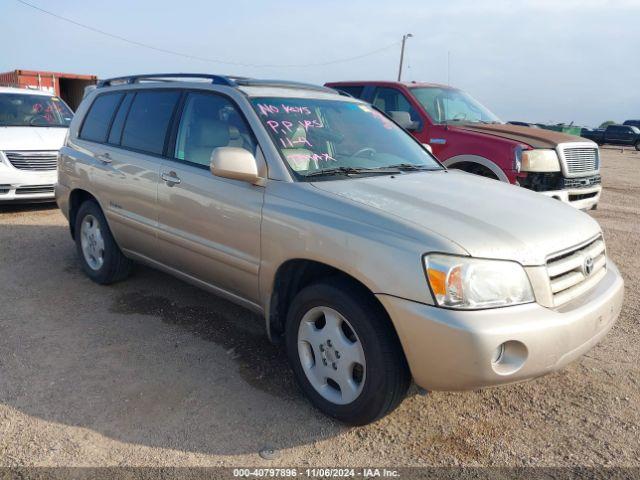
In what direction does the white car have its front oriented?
toward the camera

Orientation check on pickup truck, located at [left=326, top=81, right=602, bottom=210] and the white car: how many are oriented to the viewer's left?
0

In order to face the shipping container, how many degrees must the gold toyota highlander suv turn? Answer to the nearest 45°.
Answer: approximately 180°

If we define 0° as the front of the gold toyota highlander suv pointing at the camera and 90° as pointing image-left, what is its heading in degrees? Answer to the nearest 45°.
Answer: approximately 315°

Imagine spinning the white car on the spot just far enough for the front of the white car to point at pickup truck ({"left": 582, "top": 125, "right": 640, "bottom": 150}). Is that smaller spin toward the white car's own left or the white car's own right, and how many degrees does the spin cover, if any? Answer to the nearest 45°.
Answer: approximately 135° to the white car's own left

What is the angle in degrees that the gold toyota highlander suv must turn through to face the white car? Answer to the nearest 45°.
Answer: approximately 180°

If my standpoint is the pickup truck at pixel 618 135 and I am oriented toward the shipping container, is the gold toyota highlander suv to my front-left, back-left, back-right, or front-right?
front-left

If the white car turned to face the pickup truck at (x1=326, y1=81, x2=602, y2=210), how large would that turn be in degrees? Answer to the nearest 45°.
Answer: approximately 45° to its left

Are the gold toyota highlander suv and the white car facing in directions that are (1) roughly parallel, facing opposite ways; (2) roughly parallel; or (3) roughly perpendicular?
roughly parallel

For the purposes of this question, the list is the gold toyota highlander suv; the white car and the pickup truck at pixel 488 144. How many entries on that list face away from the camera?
0

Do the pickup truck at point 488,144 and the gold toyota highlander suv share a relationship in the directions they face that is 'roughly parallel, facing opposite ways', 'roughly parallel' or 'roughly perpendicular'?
roughly parallel

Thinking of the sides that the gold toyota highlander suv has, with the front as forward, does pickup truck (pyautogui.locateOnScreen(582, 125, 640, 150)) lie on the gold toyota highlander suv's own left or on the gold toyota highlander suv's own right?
on the gold toyota highlander suv's own left

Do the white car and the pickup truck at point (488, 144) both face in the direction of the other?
no

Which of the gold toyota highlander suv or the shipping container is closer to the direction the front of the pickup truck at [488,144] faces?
the gold toyota highlander suv

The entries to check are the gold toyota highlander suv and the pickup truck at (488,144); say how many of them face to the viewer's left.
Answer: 0

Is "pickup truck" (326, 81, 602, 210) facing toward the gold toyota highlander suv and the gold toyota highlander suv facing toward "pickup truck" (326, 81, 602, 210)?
no
